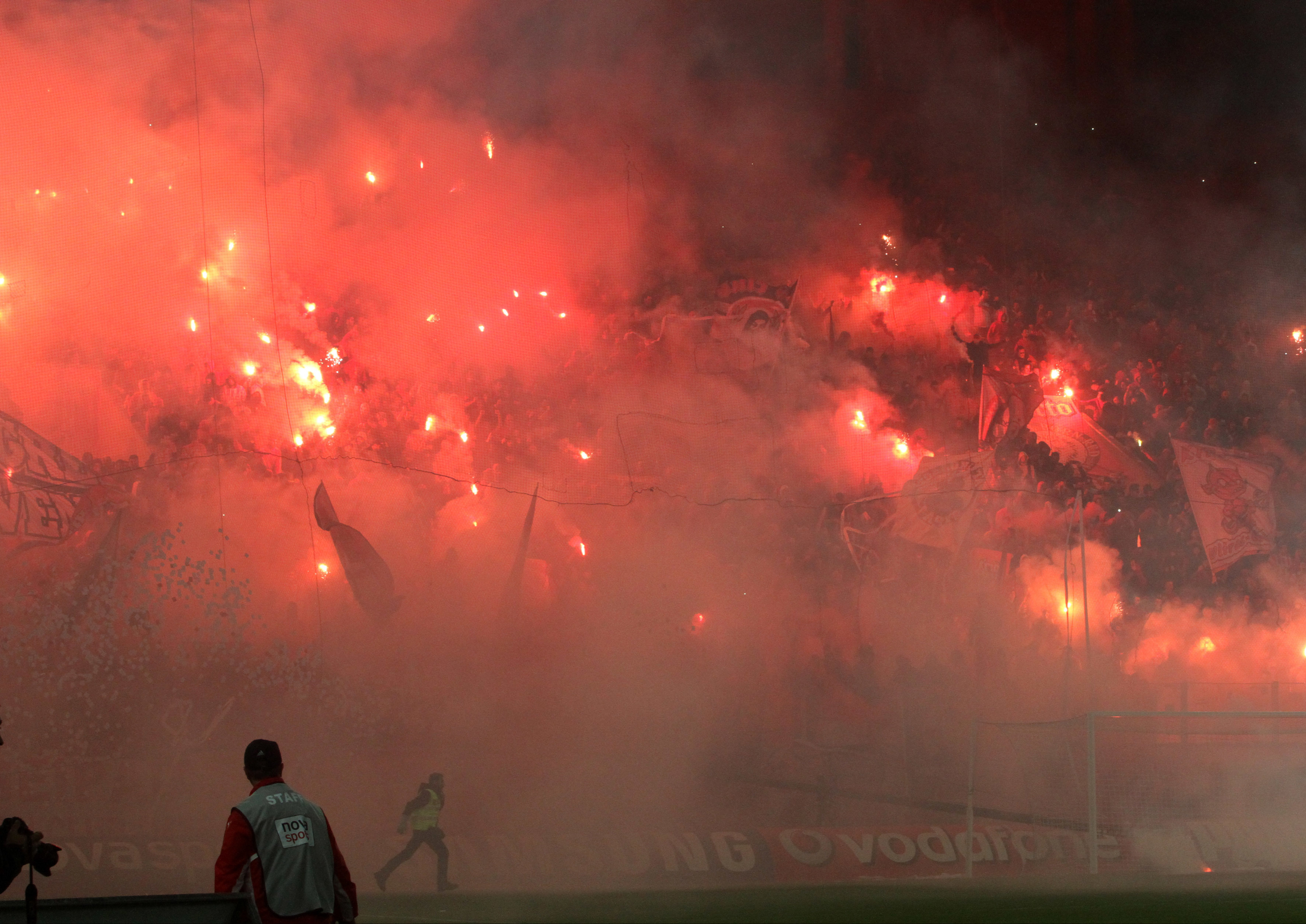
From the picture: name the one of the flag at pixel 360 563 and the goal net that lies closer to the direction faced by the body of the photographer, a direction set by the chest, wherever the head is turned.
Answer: the goal net

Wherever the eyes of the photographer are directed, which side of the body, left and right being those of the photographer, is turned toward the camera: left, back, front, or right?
right

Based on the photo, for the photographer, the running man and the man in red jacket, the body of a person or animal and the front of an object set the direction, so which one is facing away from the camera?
the man in red jacket

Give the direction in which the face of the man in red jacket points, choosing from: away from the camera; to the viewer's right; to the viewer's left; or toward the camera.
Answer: away from the camera

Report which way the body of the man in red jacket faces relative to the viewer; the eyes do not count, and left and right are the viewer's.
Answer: facing away from the viewer

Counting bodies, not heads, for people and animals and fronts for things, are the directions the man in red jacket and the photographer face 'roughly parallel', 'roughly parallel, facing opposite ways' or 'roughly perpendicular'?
roughly perpendicular

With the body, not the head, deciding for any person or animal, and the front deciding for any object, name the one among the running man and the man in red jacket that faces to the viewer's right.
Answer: the running man

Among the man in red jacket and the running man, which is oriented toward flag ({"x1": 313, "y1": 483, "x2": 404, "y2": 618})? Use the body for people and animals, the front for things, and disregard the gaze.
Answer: the man in red jacket

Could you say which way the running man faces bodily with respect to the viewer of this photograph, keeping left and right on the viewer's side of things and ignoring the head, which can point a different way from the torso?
facing to the right of the viewer
